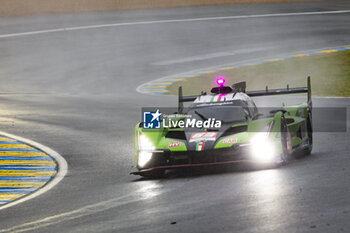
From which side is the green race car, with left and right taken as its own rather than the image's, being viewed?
front
